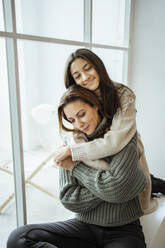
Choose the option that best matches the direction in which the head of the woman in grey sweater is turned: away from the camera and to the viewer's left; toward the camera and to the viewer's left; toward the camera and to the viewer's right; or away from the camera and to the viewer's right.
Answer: toward the camera and to the viewer's left

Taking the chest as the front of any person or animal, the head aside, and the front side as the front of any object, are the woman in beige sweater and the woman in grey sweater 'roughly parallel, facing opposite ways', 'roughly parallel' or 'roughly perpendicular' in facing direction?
roughly parallel

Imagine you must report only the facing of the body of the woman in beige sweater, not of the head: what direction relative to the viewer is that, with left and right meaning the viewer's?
facing the viewer and to the left of the viewer

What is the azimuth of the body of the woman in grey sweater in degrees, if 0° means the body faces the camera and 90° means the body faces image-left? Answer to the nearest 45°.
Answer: approximately 45°
